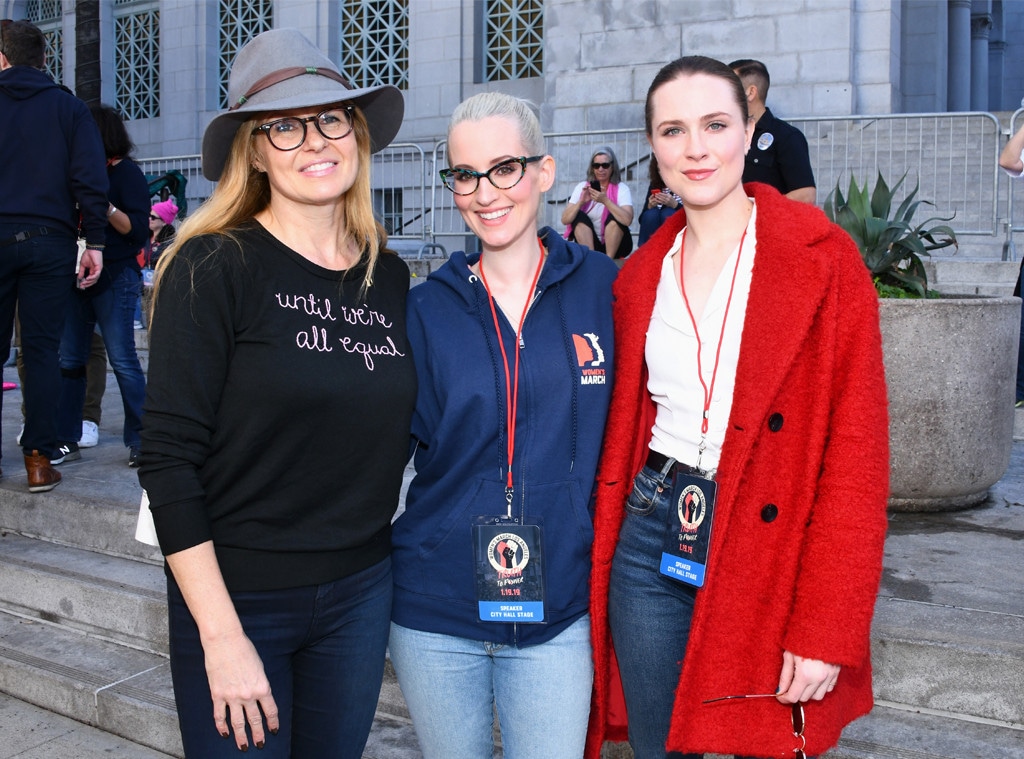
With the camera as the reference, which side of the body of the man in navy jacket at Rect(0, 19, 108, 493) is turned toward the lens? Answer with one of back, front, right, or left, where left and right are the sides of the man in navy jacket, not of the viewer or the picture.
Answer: back

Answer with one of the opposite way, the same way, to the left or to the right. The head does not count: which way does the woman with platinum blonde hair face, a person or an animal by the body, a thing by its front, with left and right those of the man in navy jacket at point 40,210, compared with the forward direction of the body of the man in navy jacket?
the opposite way

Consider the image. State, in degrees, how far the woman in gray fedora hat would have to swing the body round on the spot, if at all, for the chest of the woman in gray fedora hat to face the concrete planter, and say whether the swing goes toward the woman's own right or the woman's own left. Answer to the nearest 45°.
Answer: approximately 90° to the woman's own left

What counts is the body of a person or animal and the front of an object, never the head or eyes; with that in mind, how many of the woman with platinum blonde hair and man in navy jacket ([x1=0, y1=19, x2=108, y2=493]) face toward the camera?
1

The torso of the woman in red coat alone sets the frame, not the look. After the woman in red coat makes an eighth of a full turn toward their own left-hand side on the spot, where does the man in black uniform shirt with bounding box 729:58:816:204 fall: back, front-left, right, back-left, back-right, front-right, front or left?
back

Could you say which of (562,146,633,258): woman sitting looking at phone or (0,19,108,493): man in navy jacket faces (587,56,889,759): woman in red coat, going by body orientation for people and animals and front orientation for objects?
the woman sitting looking at phone

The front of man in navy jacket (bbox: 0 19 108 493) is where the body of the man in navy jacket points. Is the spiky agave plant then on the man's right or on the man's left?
on the man's right
